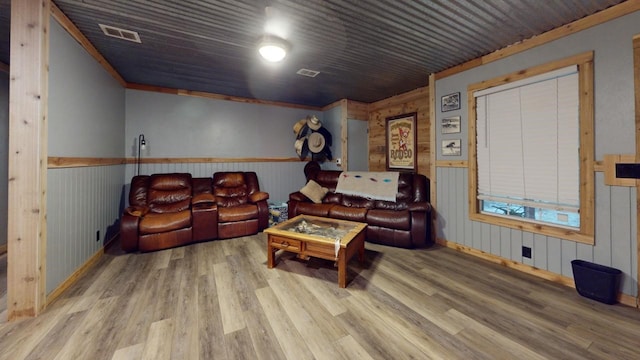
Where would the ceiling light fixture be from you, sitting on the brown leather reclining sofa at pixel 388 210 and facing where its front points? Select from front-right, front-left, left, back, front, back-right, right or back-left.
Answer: front

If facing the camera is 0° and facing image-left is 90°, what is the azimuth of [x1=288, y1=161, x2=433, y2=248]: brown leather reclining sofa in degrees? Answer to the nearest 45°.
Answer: approximately 45°

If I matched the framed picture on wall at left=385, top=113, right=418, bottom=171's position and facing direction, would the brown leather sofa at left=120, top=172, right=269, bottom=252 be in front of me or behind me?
in front

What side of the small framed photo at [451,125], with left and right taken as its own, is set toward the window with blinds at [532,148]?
left

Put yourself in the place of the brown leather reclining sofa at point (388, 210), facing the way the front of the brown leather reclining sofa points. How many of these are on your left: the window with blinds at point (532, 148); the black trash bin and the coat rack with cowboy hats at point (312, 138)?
2

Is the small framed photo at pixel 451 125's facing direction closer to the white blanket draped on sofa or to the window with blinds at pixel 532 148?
the white blanket draped on sofa

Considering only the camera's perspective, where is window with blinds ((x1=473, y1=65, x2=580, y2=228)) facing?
facing the viewer and to the left of the viewer

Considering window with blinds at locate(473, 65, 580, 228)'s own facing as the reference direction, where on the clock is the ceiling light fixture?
The ceiling light fixture is roughly at 12 o'clock from the window with blinds.

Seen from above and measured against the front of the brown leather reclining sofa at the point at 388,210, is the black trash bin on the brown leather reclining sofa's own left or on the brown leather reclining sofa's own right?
on the brown leather reclining sofa's own left

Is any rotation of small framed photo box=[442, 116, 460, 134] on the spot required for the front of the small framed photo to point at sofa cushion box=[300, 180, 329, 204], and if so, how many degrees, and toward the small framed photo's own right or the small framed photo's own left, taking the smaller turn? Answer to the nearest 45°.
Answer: approximately 45° to the small framed photo's own right
